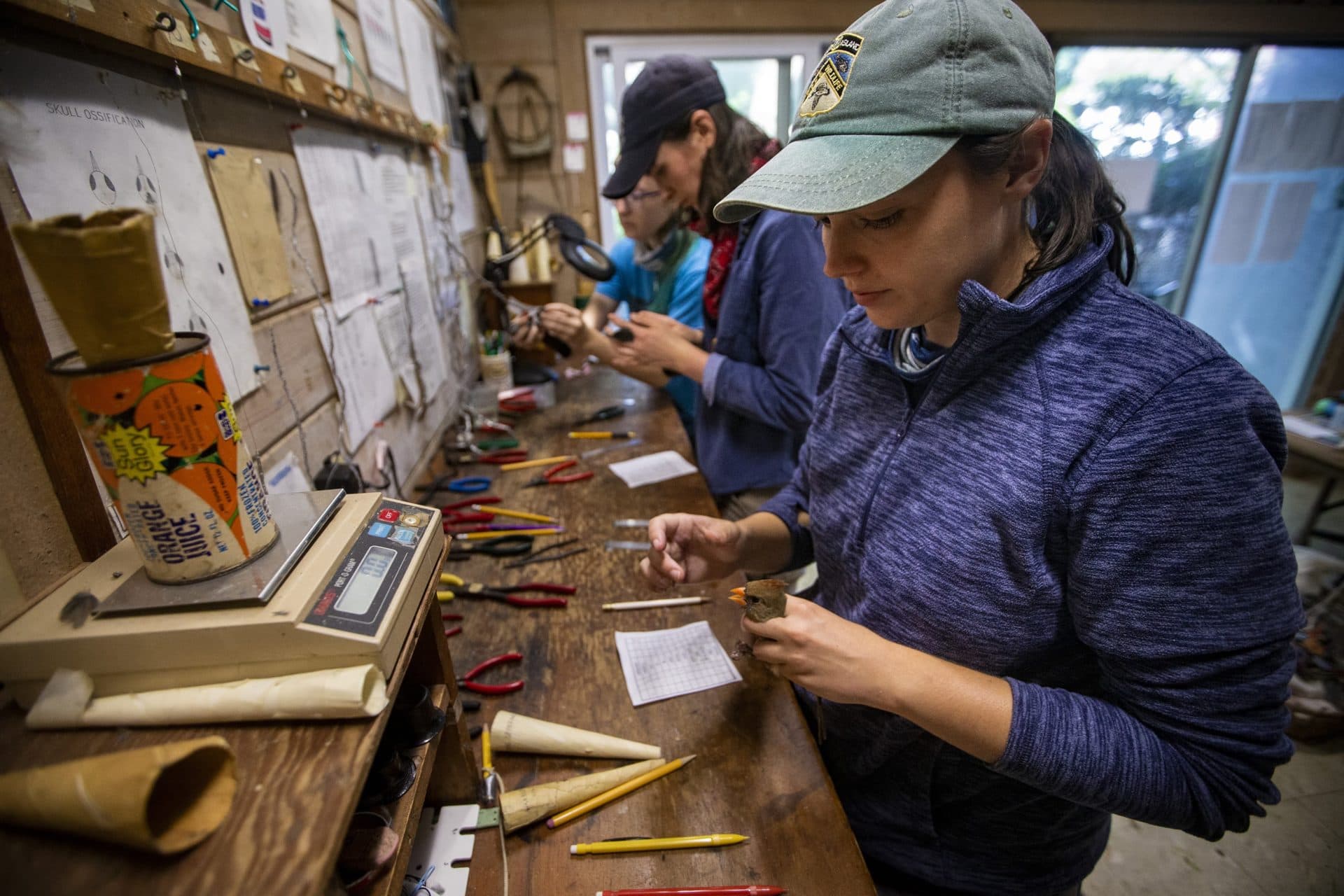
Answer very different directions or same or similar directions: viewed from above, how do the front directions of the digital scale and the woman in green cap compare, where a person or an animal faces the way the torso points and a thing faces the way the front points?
very different directions

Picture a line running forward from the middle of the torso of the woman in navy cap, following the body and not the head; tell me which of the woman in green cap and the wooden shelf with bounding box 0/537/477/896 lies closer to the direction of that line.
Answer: the wooden shelf

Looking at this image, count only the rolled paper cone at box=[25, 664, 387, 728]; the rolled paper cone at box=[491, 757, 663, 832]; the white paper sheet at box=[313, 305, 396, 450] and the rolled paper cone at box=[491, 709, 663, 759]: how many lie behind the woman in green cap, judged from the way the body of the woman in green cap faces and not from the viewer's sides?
0

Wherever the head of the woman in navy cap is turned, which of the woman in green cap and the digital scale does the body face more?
the digital scale

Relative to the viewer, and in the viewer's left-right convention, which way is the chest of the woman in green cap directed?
facing the viewer and to the left of the viewer

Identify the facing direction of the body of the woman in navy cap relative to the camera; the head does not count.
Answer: to the viewer's left

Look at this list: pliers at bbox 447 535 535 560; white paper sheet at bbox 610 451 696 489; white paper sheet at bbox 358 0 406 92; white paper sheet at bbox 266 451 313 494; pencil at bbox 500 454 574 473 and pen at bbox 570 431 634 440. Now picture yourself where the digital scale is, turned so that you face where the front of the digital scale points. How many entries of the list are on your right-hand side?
0

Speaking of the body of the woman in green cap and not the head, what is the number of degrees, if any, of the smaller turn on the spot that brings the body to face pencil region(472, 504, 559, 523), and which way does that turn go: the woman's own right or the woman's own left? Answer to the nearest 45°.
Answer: approximately 45° to the woman's own right

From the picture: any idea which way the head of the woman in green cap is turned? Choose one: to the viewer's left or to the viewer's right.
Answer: to the viewer's left

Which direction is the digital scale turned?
to the viewer's right

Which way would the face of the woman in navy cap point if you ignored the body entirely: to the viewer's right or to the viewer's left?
to the viewer's left

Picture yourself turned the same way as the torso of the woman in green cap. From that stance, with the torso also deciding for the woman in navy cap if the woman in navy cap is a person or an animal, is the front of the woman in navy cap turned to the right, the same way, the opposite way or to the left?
the same way

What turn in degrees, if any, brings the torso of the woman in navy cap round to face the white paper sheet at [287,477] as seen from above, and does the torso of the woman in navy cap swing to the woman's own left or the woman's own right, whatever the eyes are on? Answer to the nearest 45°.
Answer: approximately 45° to the woman's own left

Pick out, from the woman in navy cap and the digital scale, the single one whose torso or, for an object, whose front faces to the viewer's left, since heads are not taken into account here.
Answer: the woman in navy cap
